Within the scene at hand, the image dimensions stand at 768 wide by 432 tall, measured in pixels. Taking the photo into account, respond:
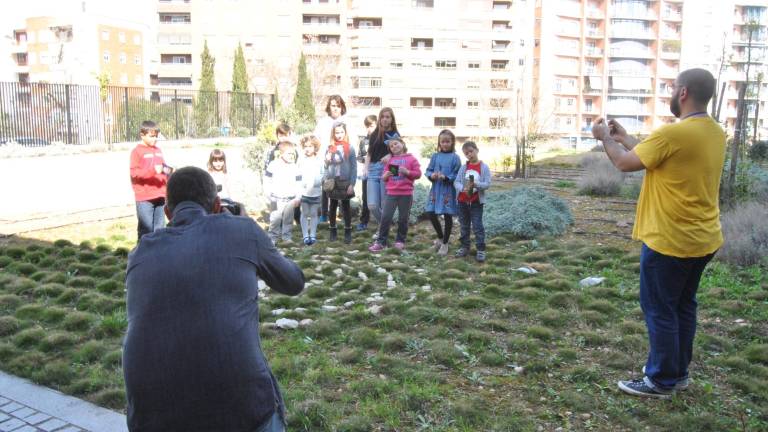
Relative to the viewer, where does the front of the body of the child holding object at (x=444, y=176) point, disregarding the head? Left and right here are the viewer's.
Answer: facing the viewer

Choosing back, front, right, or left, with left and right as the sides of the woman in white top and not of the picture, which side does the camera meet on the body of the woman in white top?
front

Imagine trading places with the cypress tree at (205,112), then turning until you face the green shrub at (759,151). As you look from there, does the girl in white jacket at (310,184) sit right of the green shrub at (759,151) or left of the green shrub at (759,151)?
right

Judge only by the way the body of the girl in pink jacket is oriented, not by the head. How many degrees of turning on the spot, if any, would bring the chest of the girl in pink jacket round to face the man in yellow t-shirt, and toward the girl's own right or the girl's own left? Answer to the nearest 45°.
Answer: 0° — they already face them

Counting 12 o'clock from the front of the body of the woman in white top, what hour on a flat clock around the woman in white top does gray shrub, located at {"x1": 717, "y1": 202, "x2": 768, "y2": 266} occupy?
The gray shrub is roughly at 10 o'clock from the woman in white top.

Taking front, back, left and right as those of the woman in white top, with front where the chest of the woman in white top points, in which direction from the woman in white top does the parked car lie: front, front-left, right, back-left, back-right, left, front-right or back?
back-right

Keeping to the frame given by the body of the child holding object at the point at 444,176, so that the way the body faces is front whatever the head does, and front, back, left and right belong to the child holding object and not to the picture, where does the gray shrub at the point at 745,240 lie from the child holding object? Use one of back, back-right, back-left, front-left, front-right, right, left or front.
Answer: left

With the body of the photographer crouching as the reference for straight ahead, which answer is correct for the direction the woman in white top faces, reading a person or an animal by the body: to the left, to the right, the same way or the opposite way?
the opposite way

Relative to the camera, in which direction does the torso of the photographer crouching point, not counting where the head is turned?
away from the camera

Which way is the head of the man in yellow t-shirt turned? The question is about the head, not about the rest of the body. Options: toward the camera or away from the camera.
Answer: away from the camera

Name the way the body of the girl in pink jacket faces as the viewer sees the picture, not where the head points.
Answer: toward the camera

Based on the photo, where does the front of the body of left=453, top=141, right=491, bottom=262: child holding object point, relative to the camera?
toward the camera

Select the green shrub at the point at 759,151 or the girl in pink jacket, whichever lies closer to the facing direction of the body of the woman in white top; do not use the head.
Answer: the girl in pink jacket

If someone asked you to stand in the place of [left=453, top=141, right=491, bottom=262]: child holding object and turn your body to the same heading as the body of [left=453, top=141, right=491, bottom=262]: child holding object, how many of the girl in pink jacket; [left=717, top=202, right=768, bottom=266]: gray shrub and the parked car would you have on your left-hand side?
1
